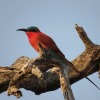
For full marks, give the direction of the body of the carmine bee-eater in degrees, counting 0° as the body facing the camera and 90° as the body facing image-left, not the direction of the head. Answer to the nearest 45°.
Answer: approximately 90°
